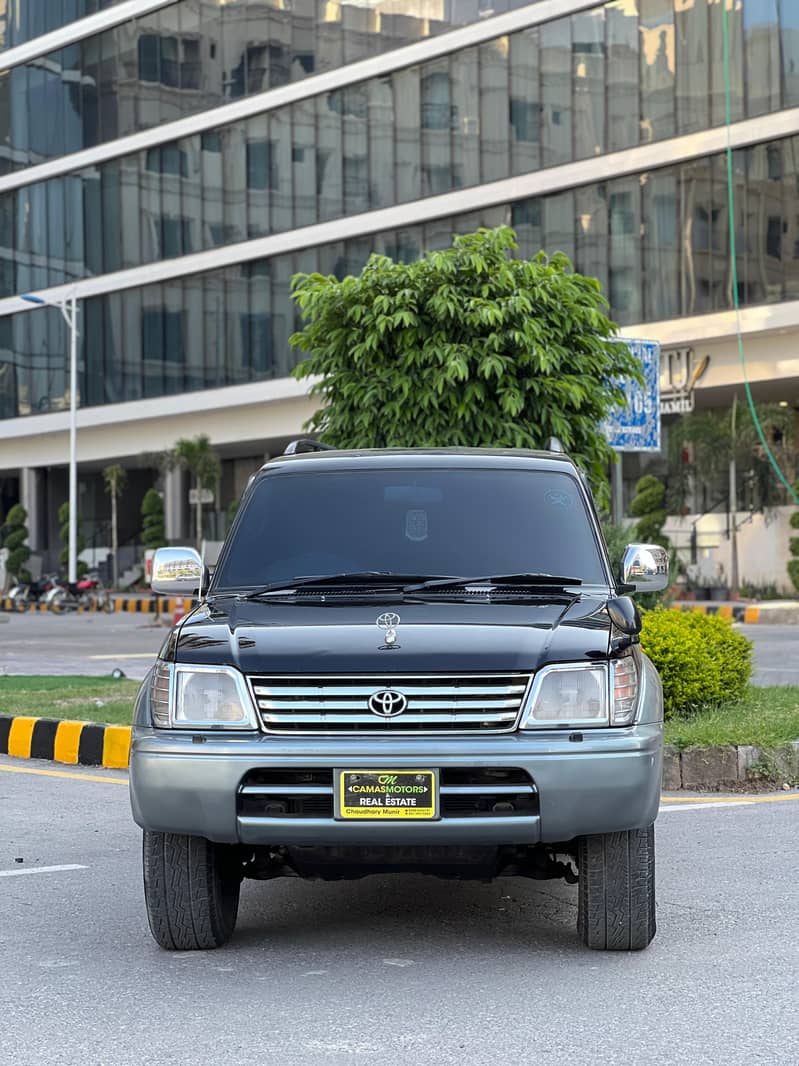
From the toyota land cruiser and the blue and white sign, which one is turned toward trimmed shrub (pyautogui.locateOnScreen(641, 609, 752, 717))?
the blue and white sign

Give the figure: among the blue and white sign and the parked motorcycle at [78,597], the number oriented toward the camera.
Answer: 1

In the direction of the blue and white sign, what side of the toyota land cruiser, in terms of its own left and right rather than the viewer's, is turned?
back

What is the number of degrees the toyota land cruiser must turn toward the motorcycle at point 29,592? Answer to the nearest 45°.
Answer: approximately 180°

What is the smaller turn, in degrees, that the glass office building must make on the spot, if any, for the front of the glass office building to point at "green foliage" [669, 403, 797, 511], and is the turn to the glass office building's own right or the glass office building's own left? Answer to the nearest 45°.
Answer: approximately 90° to the glass office building's own left

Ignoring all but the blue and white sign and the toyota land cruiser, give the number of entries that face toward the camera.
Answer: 2

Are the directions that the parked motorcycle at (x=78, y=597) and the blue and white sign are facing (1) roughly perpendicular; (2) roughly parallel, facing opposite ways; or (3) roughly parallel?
roughly perpendicular
